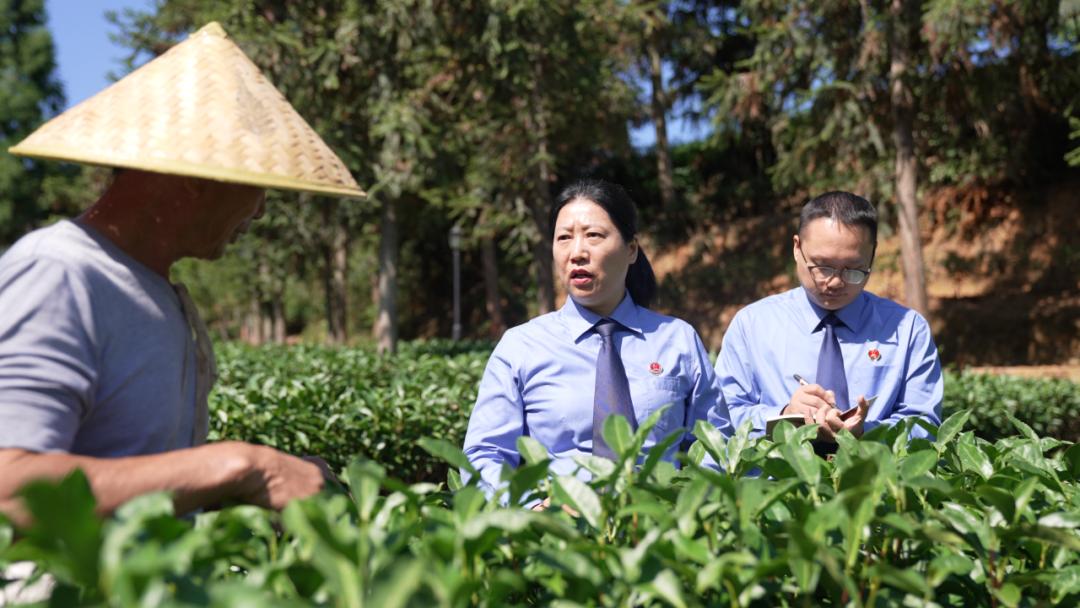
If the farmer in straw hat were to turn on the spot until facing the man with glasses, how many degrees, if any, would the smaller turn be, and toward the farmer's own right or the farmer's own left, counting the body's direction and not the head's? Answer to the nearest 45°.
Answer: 0° — they already face them

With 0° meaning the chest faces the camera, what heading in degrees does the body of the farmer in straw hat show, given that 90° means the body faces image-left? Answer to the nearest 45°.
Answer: approximately 270°

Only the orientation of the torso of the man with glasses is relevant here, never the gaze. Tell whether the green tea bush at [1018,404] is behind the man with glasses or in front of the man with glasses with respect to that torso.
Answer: behind

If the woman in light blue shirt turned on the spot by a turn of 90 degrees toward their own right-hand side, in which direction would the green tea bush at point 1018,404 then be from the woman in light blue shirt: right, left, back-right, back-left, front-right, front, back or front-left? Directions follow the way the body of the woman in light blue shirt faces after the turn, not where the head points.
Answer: back-right

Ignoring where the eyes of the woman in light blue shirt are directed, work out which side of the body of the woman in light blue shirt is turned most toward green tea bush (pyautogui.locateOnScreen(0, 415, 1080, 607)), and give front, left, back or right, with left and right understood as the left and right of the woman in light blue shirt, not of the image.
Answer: front

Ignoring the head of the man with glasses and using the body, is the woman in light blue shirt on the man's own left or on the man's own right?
on the man's own right

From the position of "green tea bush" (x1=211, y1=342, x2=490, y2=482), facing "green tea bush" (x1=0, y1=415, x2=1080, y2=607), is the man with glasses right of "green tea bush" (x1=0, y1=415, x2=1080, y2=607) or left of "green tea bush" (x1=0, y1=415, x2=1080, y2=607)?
left

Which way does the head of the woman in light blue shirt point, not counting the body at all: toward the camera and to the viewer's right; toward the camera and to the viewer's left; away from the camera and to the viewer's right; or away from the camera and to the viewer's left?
toward the camera and to the viewer's left
